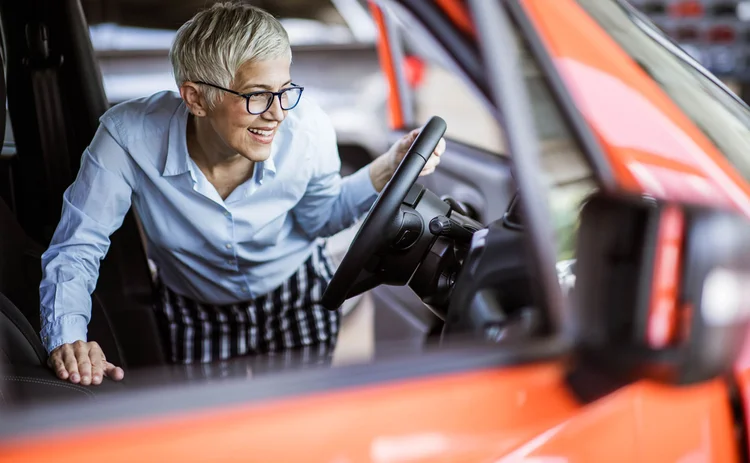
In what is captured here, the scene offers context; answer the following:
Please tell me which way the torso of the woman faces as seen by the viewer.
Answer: toward the camera

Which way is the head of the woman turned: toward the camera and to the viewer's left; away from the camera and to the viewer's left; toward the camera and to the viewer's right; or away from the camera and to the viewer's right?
toward the camera and to the viewer's right
